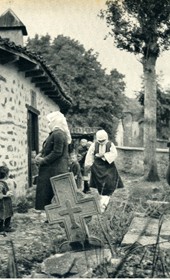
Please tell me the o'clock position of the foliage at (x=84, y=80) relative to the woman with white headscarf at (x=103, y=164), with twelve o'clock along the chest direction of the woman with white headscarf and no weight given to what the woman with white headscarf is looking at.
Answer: The foliage is roughly at 6 o'clock from the woman with white headscarf.

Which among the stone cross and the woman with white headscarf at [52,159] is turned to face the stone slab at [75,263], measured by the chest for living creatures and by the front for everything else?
the stone cross

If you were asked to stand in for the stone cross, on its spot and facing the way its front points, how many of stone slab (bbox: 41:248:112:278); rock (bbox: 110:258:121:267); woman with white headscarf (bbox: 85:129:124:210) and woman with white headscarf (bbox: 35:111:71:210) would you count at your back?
2

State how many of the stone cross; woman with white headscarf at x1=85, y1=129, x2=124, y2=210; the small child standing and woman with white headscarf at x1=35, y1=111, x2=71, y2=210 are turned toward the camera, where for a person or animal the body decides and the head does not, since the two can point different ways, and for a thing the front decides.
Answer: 2

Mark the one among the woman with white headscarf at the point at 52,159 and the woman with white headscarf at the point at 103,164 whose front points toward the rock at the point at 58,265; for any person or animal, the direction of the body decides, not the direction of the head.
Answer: the woman with white headscarf at the point at 103,164

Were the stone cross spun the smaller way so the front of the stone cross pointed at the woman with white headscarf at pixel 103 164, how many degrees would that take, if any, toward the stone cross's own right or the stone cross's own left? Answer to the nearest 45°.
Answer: approximately 180°

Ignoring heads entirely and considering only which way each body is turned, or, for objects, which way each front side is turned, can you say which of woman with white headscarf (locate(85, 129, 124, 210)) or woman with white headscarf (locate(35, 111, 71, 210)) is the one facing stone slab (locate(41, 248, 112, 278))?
woman with white headscarf (locate(85, 129, 124, 210))

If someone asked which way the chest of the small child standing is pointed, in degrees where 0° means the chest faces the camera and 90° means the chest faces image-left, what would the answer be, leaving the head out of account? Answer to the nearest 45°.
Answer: approximately 270°
